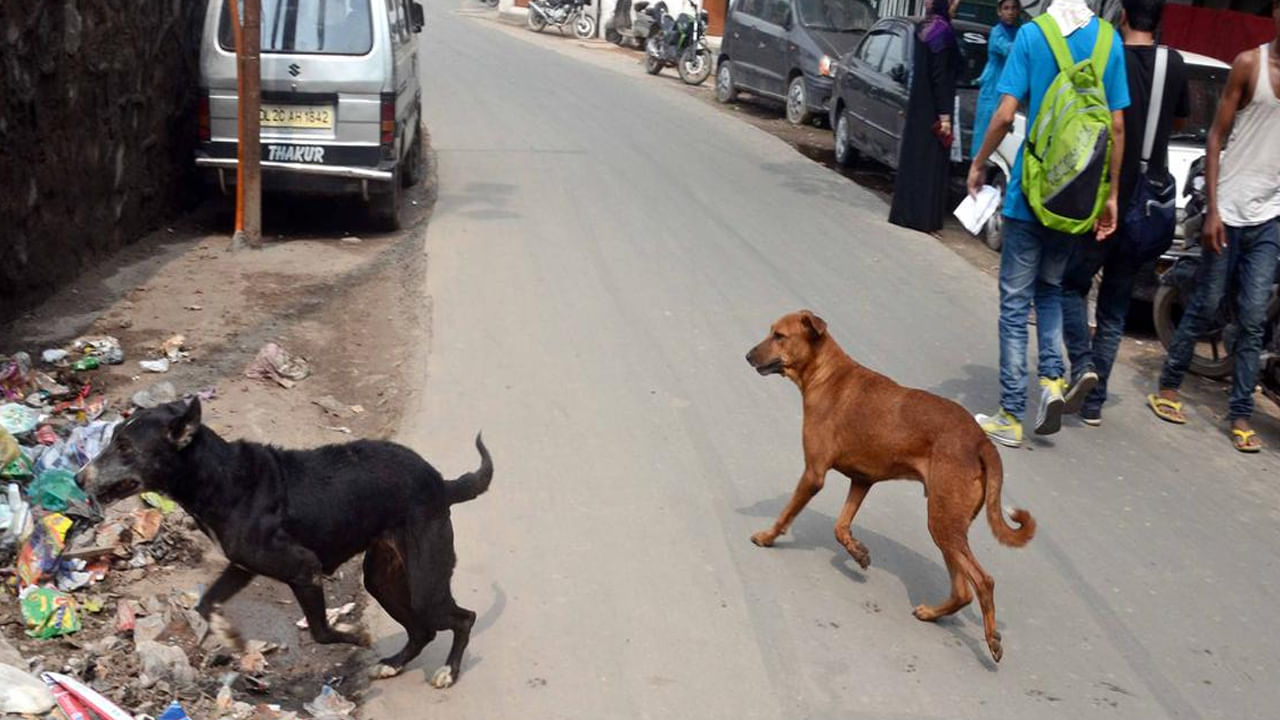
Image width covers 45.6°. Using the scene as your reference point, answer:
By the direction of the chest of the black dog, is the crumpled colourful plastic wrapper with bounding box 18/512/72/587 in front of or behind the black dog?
in front

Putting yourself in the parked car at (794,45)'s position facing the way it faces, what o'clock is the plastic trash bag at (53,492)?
The plastic trash bag is roughly at 2 o'clock from the parked car.

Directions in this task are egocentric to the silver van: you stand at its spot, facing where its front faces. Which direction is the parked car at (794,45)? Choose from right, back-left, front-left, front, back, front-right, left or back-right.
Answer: front-right

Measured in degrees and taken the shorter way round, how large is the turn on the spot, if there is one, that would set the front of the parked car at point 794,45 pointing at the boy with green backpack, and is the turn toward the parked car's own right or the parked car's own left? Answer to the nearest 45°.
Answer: approximately 45° to the parked car's own right

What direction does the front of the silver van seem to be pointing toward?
away from the camera

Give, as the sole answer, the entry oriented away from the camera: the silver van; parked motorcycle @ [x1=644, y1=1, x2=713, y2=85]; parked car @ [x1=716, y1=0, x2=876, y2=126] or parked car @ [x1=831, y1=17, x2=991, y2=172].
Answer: the silver van

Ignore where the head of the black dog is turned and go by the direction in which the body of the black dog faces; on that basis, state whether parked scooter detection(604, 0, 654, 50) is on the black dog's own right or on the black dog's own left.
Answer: on the black dog's own right

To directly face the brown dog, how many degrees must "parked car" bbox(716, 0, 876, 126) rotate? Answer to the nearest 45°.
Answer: approximately 45° to its right

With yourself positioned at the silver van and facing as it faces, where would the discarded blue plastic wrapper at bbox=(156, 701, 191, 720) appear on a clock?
The discarded blue plastic wrapper is roughly at 6 o'clock from the silver van.

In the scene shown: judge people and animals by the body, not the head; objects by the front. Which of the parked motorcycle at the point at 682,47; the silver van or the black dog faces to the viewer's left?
the black dog

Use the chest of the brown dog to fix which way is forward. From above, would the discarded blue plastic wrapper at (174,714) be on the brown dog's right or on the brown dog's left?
on the brown dog's left

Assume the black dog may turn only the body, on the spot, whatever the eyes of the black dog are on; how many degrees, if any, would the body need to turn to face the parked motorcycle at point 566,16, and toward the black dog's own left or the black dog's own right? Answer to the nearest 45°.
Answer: approximately 90° to the black dog's own right

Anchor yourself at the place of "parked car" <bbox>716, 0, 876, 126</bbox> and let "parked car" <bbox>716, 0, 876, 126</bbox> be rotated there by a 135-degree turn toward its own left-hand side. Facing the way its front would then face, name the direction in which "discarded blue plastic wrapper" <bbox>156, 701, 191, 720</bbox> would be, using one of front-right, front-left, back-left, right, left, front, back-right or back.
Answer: back
